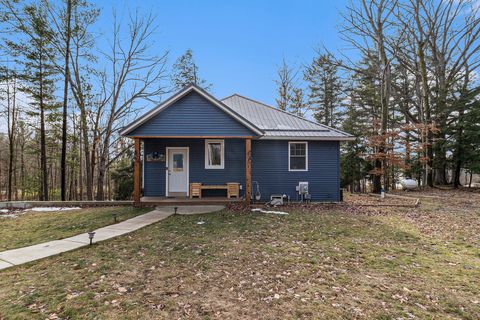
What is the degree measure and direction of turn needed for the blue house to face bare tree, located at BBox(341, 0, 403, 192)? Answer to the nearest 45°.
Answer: approximately 135° to its left

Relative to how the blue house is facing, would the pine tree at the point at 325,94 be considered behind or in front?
behind

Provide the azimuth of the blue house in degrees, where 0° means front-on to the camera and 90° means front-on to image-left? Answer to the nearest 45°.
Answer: approximately 0°

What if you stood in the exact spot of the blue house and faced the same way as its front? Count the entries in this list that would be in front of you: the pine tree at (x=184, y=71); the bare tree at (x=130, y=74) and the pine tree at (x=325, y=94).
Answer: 0

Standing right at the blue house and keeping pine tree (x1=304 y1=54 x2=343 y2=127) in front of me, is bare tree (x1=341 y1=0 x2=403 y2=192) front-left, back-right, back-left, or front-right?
front-right

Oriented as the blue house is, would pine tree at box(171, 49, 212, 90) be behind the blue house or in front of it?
behind
